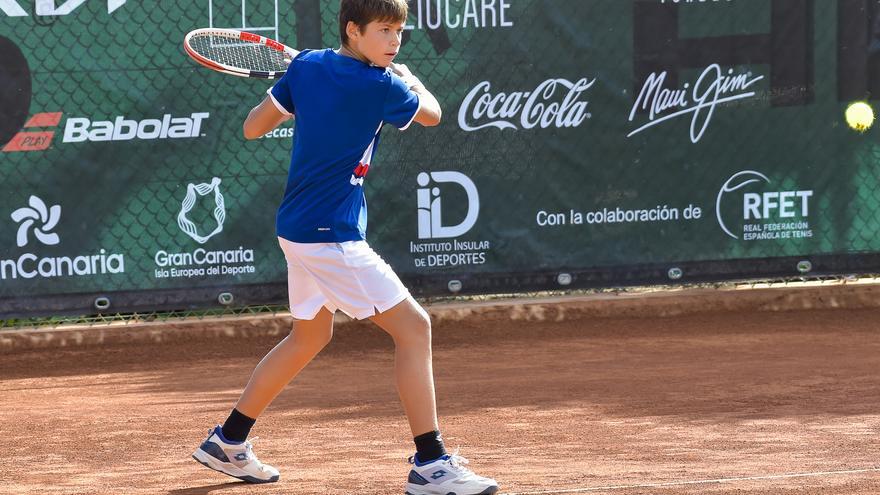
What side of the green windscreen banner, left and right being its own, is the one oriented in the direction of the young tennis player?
front

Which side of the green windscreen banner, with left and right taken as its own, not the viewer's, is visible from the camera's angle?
front

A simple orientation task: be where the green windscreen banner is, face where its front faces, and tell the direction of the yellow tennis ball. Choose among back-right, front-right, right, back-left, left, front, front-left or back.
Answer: left
